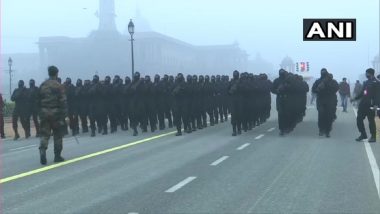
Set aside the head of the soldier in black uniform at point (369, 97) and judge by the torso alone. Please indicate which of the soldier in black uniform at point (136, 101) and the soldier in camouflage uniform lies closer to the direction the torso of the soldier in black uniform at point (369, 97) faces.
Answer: the soldier in camouflage uniform

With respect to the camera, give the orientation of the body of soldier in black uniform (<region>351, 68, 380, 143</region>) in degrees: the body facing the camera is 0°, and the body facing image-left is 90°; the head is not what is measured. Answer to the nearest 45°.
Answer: approximately 45°

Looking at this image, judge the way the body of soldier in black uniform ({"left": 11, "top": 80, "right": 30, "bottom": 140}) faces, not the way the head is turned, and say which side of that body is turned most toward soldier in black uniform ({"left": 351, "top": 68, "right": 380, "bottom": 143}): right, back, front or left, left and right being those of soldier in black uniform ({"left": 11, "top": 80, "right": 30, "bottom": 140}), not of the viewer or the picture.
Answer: left

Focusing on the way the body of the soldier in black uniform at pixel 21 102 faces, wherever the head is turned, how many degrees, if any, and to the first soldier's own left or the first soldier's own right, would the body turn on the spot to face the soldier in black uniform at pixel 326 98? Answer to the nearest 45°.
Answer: approximately 90° to the first soldier's own left

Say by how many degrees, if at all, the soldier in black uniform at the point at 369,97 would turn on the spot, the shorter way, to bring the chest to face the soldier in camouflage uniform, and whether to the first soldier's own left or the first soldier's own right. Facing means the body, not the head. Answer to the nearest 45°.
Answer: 0° — they already face them

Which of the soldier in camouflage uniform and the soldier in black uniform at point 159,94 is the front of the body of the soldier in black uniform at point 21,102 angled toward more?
the soldier in camouflage uniform

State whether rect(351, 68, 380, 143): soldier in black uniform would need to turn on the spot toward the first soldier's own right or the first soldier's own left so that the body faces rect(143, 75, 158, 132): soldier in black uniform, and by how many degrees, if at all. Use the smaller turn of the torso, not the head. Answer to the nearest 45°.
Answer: approximately 45° to the first soldier's own right
